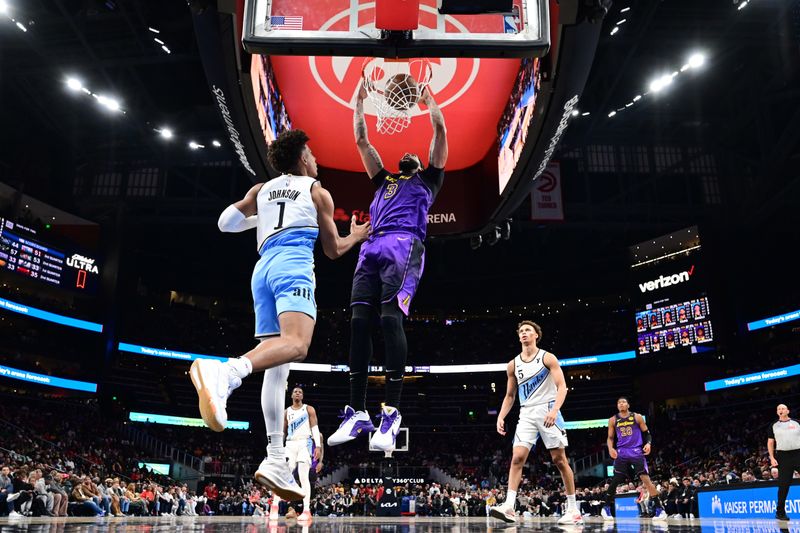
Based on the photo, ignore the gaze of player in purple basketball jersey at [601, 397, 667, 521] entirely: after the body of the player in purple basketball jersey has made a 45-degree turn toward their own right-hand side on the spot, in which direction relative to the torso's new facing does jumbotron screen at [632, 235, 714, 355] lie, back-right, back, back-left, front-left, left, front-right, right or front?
back-right

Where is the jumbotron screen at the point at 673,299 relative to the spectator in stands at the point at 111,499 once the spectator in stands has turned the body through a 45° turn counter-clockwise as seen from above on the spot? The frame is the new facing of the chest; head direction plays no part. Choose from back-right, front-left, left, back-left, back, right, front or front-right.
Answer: front

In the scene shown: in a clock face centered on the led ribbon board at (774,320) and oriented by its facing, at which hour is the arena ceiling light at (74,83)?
The arena ceiling light is roughly at 12 o'clock from the led ribbon board.

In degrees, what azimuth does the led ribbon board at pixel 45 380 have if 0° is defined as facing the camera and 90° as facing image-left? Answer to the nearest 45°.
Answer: approximately 315°

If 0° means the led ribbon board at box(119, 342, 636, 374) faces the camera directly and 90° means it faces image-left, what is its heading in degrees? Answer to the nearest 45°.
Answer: approximately 0°

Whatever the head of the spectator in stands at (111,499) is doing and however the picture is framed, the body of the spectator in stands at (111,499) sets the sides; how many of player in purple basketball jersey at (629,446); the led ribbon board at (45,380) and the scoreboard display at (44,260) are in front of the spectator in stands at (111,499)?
1

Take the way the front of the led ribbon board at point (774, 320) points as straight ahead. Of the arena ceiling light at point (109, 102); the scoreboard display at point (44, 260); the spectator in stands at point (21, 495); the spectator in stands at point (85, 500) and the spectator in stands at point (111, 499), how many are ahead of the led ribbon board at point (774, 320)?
5

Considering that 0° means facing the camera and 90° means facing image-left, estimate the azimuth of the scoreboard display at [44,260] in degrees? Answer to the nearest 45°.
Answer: approximately 315°

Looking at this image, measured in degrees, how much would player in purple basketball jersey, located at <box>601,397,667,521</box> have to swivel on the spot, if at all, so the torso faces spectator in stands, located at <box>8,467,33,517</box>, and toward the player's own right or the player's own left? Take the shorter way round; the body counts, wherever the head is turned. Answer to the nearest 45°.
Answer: approximately 90° to the player's own right

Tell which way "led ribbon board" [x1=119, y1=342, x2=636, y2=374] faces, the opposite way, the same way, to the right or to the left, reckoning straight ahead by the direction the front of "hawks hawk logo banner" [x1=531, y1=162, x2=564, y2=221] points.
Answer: the same way

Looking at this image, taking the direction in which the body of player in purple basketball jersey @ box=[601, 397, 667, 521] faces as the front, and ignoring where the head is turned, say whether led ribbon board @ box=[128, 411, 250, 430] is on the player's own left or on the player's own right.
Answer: on the player's own right

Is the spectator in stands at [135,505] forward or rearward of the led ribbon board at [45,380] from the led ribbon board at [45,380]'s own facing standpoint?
forward

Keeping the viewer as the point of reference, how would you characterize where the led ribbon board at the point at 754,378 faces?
facing the viewer and to the left of the viewer

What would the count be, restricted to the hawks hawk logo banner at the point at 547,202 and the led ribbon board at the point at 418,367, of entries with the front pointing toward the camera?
2

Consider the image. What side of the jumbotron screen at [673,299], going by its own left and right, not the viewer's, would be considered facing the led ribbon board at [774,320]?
left

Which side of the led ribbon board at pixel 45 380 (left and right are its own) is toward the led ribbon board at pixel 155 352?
left

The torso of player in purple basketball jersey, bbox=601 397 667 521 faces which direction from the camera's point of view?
toward the camera
